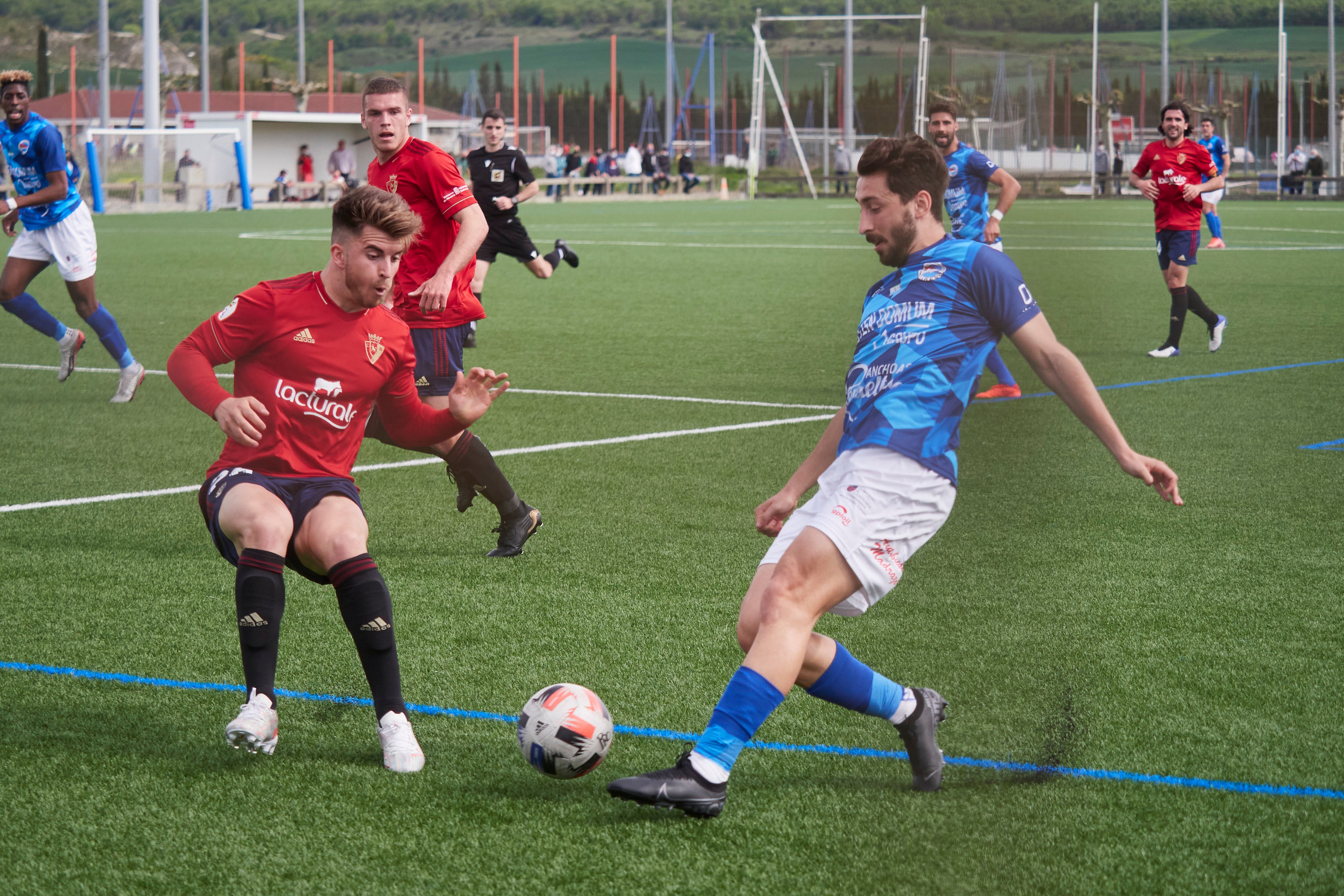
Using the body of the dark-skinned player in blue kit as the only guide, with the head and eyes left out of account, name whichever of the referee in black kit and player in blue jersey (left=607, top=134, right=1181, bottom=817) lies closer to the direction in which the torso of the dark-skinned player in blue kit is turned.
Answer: the player in blue jersey

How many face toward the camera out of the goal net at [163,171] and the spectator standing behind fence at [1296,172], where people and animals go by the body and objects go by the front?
2

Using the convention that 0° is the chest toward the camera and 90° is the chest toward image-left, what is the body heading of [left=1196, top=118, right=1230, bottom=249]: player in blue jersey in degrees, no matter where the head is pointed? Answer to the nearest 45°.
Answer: approximately 45°

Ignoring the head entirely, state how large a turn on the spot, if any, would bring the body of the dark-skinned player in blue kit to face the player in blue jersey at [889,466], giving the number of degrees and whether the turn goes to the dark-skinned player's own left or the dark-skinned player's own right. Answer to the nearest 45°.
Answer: approximately 45° to the dark-skinned player's own left

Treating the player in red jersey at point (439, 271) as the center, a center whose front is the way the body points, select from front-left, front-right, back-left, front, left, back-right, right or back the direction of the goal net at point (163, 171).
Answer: back-right

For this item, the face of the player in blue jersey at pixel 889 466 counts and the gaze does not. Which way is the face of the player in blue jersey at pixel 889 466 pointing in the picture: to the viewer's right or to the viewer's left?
to the viewer's left

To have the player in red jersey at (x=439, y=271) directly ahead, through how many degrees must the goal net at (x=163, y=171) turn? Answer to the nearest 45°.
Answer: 0° — it already faces them

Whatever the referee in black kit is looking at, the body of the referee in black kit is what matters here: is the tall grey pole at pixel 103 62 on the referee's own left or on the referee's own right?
on the referee's own right

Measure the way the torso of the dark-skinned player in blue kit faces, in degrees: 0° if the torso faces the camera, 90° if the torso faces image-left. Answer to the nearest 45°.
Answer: approximately 45°
